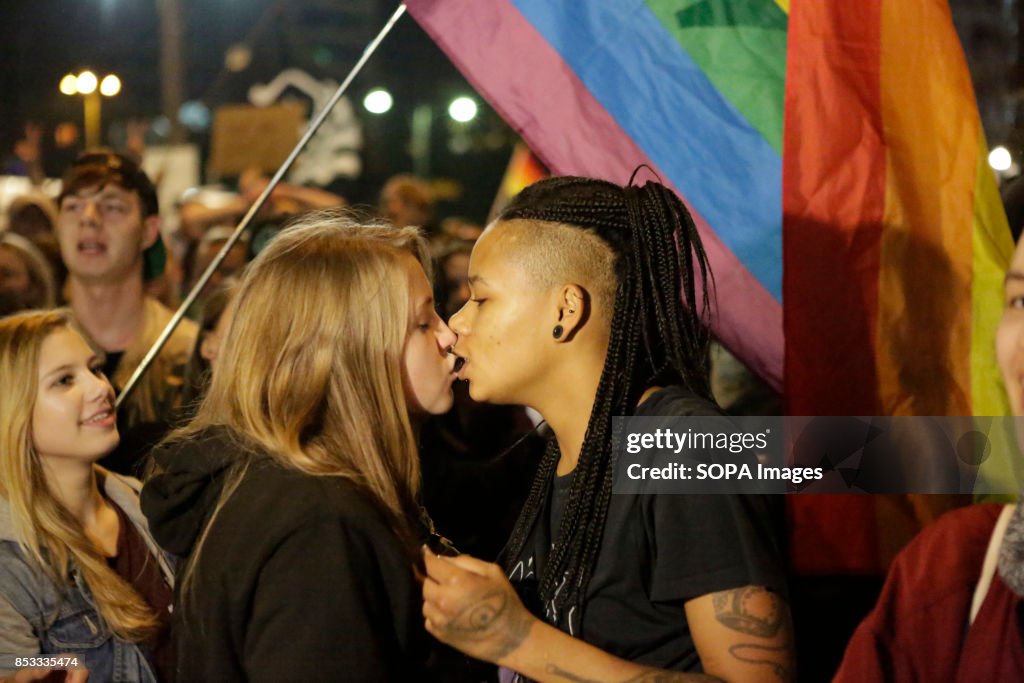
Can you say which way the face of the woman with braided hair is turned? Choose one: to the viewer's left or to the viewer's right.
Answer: to the viewer's left

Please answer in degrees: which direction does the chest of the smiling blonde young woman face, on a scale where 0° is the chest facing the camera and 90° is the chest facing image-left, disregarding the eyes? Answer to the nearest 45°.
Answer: approximately 315°

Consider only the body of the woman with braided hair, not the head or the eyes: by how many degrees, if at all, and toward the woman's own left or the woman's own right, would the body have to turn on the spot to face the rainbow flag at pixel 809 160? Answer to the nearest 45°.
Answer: approximately 135° to the woman's own right

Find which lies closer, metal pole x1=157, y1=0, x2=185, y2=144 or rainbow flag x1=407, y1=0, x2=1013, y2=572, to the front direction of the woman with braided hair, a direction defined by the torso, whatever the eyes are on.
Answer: the metal pole

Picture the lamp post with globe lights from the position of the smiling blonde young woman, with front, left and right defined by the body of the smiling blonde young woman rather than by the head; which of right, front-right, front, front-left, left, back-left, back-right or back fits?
back-left

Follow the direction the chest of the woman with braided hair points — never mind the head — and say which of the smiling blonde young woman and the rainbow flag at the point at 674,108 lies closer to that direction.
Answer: the smiling blonde young woman

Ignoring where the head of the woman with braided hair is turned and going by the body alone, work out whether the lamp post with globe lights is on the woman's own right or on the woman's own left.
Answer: on the woman's own right

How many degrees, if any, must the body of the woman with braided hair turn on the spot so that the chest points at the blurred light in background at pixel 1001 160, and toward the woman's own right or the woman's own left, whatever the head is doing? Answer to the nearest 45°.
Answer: approximately 135° to the woman's own right

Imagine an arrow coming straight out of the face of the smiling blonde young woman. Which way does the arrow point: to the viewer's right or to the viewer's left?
to the viewer's right

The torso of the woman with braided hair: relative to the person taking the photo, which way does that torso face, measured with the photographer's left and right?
facing to the left of the viewer

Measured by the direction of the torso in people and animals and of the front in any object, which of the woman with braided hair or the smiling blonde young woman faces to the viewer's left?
the woman with braided hair

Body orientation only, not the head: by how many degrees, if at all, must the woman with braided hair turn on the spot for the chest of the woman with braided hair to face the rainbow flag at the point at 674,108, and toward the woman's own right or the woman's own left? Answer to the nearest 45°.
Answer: approximately 90° to the woman's own right

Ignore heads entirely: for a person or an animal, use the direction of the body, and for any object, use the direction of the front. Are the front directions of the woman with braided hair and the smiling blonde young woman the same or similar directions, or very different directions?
very different directions
